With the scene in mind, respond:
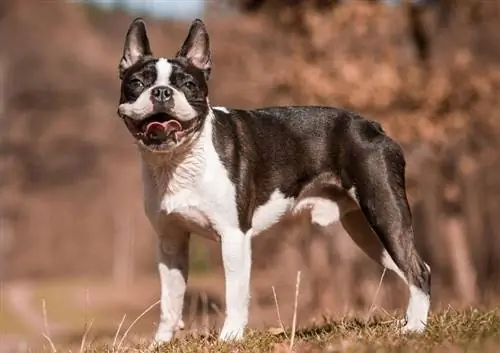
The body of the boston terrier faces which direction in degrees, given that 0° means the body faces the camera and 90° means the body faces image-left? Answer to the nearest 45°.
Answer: approximately 45°
